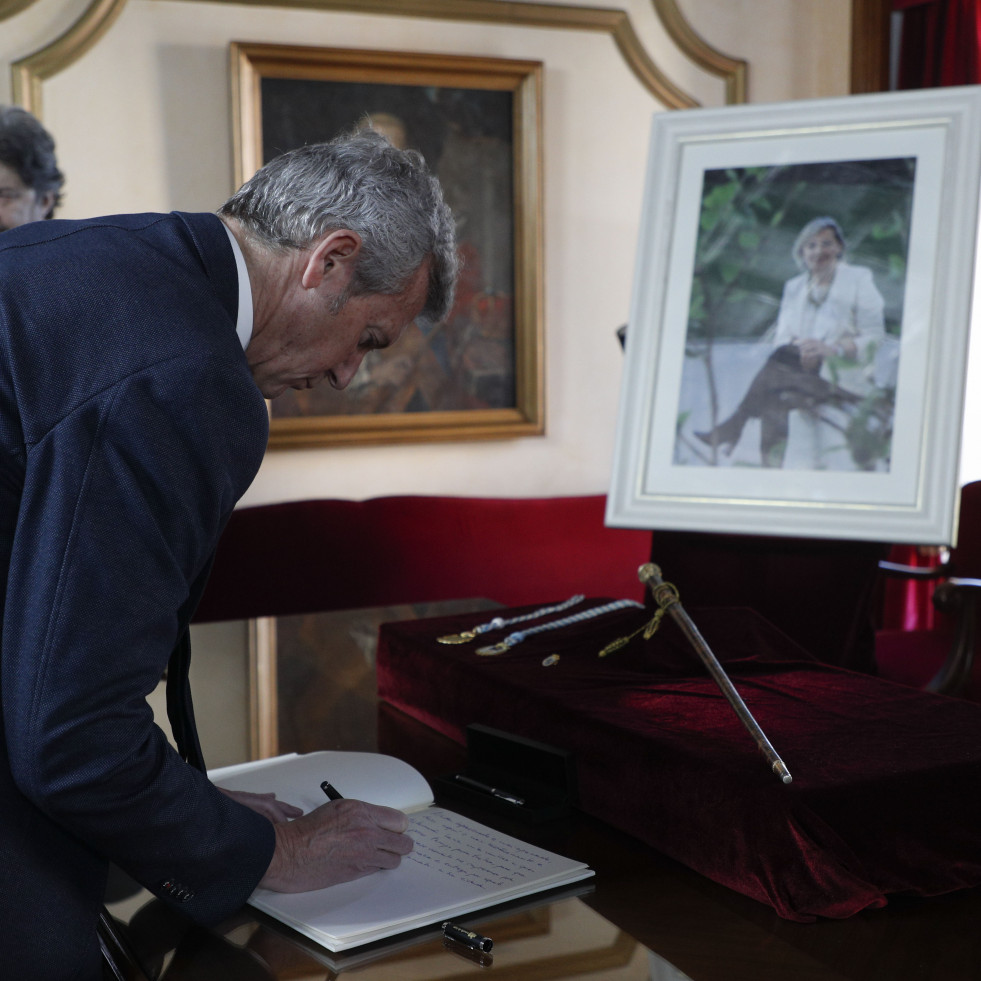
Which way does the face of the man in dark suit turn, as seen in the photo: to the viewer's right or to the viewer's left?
to the viewer's right

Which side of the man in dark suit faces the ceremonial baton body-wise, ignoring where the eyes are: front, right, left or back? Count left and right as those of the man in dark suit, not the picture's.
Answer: front

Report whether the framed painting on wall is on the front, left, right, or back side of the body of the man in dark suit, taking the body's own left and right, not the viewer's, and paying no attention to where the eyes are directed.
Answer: left

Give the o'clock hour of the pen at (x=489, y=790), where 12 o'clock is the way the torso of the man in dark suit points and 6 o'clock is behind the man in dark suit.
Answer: The pen is roughly at 11 o'clock from the man in dark suit.

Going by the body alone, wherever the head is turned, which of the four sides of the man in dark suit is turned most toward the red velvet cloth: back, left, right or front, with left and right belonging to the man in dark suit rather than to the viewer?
front

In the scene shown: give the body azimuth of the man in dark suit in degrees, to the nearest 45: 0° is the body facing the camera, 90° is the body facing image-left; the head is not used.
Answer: approximately 270°

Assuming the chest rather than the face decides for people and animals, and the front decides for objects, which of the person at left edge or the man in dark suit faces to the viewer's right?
the man in dark suit
